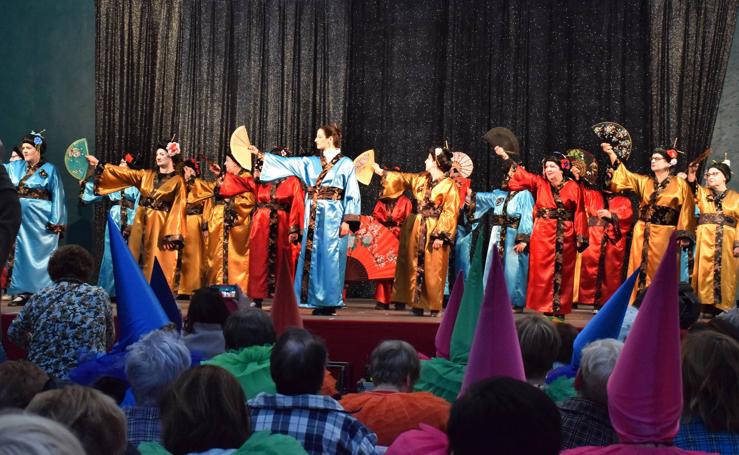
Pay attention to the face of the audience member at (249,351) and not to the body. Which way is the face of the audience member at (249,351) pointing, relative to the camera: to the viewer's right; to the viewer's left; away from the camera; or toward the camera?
away from the camera

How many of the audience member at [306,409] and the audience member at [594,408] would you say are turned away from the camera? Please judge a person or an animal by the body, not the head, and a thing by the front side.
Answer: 2

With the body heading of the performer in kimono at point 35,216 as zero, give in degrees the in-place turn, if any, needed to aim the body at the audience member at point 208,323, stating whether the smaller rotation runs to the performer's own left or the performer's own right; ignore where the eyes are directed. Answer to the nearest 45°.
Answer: approximately 45° to the performer's own left

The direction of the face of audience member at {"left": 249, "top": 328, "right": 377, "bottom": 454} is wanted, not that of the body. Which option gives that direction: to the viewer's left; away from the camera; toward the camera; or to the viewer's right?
away from the camera

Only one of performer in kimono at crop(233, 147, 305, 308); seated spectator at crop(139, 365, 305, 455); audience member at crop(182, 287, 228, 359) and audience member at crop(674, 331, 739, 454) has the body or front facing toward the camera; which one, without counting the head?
the performer in kimono

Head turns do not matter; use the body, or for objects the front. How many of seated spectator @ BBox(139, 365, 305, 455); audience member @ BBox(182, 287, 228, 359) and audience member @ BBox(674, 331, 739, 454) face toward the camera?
0

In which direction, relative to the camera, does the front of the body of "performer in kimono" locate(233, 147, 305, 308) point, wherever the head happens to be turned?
toward the camera

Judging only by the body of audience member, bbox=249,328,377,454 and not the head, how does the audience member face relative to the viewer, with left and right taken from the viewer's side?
facing away from the viewer

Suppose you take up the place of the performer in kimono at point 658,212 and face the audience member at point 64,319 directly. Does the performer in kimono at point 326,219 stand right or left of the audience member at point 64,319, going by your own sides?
right

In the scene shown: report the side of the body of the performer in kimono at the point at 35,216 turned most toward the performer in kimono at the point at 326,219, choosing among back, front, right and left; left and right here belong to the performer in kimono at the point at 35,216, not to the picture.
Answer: left

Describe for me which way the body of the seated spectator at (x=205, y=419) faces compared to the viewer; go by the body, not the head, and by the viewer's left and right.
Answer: facing away from the viewer

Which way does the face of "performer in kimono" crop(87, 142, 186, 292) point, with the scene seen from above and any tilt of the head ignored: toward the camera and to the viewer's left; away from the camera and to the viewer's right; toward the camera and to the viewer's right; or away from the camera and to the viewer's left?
toward the camera and to the viewer's left

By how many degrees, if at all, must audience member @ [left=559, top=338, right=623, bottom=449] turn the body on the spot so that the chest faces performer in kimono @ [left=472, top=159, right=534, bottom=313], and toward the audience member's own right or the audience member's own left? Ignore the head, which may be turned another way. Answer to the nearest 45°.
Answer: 0° — they already face them

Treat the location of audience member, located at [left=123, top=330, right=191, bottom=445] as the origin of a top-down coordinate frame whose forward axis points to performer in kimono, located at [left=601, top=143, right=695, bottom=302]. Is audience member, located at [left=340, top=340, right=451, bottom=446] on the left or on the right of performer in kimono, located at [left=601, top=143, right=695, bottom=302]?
right

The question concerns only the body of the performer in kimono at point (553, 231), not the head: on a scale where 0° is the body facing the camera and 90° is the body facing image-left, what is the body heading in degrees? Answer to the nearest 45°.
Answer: approximately 45°

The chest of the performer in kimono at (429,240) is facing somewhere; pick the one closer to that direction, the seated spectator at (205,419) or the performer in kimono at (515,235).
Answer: the seated spectator

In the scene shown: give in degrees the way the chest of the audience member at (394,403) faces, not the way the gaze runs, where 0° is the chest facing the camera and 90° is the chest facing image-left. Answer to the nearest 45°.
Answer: approximately 180°

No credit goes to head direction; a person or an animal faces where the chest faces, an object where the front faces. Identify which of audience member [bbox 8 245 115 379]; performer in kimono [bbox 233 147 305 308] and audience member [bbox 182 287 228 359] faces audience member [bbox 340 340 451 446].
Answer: the performer in kimono

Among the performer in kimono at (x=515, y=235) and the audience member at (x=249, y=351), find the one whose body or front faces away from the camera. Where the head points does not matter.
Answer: the audience member

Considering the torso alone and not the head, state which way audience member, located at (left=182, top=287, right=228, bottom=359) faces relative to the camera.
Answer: away from the camera
